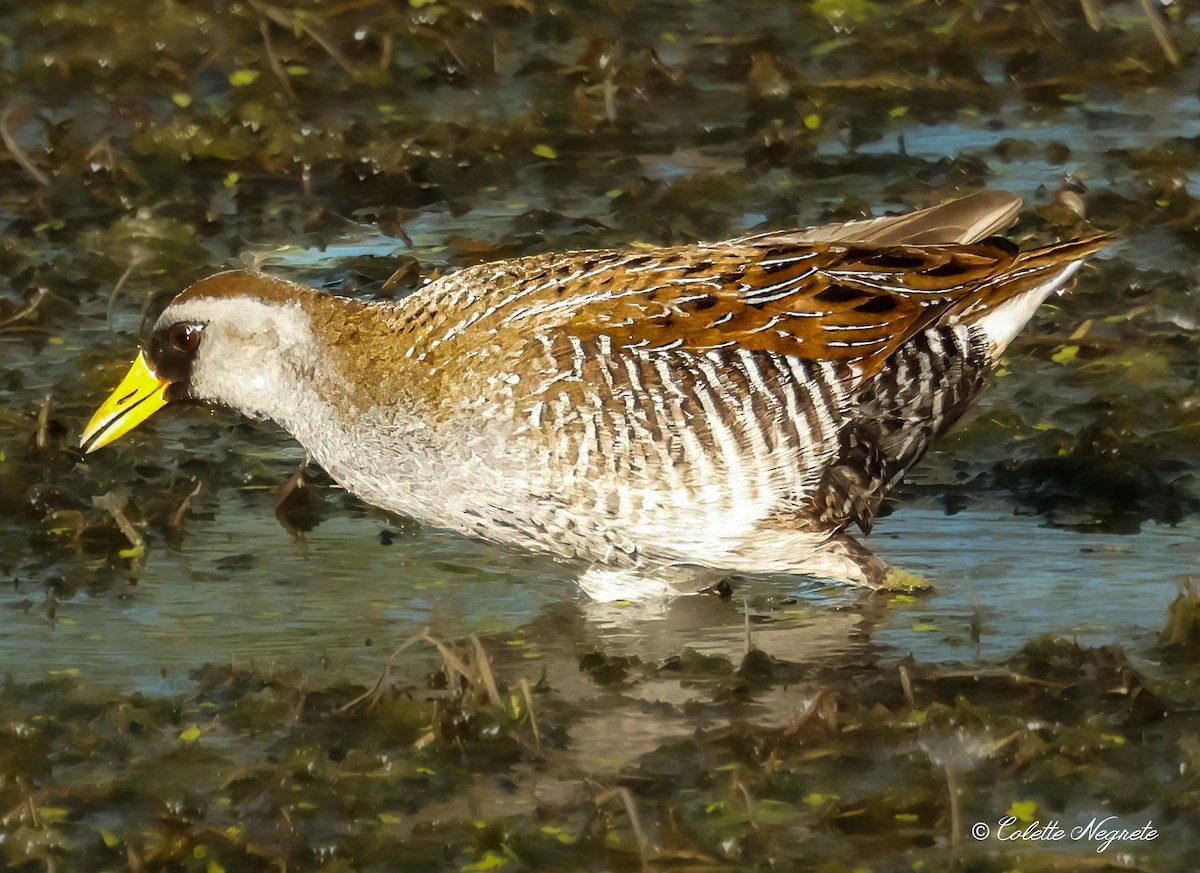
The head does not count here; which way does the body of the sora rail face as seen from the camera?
to the viewer's left
